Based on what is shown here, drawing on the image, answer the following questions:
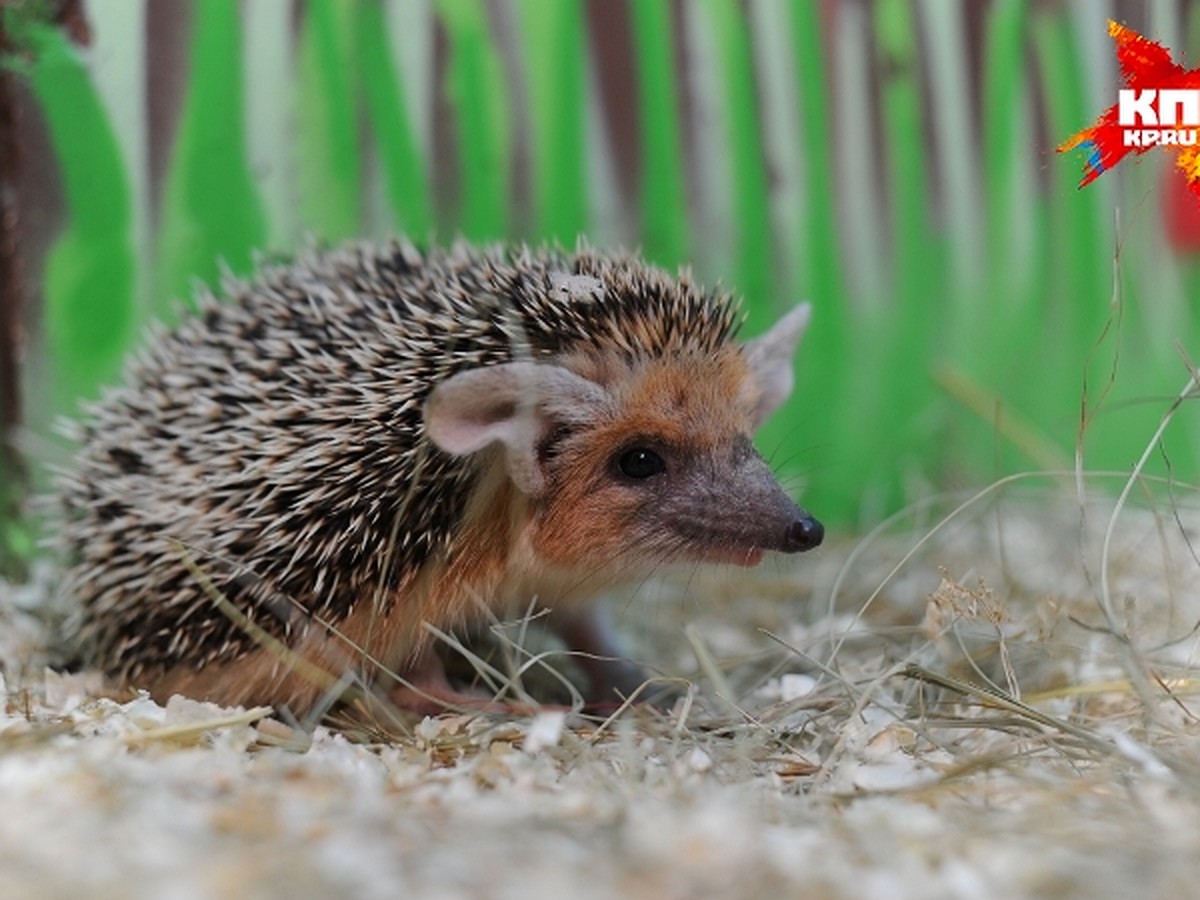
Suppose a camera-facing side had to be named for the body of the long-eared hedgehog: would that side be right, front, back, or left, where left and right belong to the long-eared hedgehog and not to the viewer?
right

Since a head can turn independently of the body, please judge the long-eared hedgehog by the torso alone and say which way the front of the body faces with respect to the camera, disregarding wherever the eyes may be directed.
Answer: to the viewer's right
